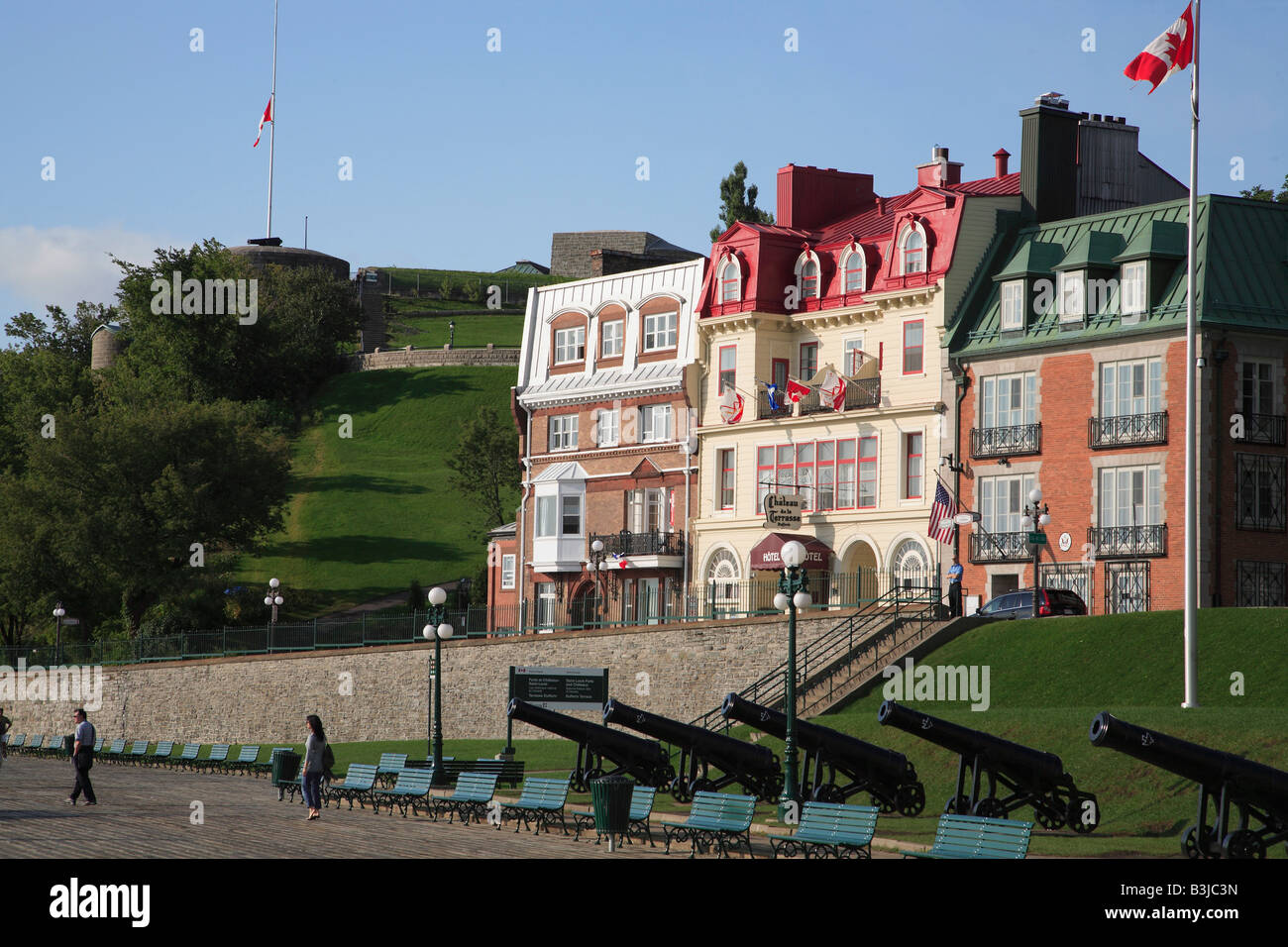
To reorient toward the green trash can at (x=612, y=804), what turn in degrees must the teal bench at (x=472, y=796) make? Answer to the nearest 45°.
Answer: approximately 45° to its left

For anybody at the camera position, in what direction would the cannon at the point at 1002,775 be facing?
facing the viewer and to the left of the viewer

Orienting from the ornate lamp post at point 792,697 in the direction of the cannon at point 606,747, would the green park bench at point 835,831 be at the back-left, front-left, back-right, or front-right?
back-left

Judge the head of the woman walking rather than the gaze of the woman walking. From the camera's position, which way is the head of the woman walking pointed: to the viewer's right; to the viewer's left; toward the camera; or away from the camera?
to the viewer's left

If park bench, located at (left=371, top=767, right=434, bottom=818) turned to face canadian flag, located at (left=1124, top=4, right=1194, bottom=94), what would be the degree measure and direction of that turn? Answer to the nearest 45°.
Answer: approximately 135° to its left

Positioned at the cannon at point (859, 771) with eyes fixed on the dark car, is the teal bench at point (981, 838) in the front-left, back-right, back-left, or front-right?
back-right

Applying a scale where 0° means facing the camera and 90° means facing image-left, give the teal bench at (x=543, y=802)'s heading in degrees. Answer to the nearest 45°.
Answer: approximately 45°

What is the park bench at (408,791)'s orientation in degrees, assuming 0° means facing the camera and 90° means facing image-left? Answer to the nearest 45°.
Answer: approximately 45°

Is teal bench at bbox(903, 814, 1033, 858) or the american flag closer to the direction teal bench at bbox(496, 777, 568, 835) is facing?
the teal bench

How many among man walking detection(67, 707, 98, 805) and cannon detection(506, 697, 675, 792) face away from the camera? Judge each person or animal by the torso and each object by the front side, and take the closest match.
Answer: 0

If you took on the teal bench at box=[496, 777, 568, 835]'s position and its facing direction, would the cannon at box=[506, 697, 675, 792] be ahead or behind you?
behind
